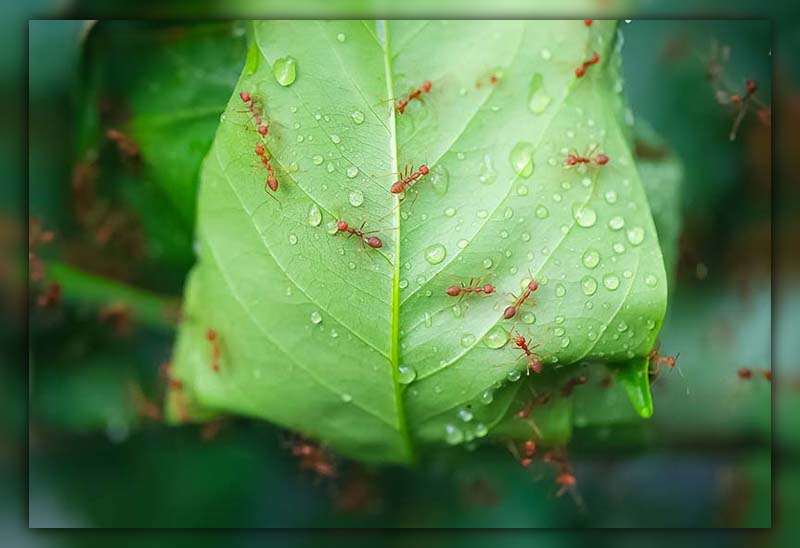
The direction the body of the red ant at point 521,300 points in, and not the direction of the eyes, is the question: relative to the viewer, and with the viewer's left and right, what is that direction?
facing away from the viewer and to the right of the viewer

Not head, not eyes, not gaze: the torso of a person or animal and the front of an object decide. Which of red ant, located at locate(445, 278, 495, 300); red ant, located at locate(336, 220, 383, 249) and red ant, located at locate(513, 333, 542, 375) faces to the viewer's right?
red ant, located at locate(445, 278, 495, 300)

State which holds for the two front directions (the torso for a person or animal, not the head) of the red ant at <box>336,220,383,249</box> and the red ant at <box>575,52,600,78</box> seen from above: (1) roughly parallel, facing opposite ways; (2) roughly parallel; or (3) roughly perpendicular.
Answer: roughly perpendicular

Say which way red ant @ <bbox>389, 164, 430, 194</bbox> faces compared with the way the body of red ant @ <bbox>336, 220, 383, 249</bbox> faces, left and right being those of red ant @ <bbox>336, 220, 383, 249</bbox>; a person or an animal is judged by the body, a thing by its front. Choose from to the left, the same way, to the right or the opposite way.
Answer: to the right

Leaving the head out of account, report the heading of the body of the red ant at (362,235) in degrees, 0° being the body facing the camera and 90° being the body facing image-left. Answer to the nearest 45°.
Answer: approximately 135°

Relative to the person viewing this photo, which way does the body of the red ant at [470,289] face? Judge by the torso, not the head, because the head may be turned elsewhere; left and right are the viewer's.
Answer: facing to the right of the viewer

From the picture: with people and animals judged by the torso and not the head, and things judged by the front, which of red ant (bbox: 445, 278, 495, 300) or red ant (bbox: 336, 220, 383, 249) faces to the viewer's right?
red ant (bbox: 445, 278, 495, 300)
